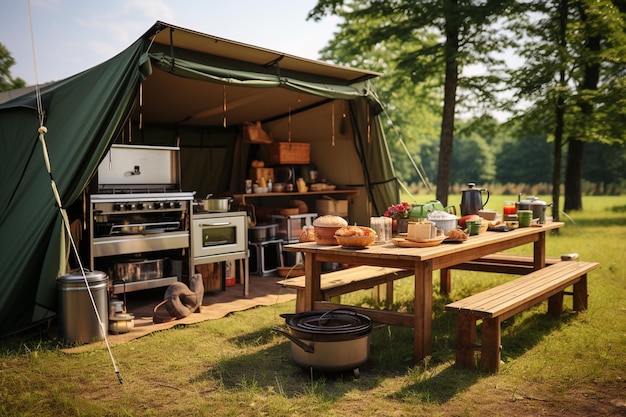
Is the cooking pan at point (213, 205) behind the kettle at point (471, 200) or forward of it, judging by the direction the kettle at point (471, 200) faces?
forward

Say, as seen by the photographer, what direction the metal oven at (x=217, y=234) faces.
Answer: facing the viewer and to the right of the viewer

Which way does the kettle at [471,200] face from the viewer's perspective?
to the viewer's left

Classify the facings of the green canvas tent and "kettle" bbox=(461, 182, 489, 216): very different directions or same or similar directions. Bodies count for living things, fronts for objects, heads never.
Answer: very different directions

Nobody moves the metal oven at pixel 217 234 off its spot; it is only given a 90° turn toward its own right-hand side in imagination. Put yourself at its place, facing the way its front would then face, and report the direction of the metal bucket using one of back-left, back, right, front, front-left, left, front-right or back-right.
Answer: front

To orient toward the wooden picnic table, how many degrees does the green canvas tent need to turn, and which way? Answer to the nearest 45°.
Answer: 0° — it already faces it

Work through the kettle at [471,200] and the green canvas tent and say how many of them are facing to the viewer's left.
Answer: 1

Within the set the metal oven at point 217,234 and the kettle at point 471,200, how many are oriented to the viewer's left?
1

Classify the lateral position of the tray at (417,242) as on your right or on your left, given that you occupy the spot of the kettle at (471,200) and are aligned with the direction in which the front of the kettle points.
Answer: on your left

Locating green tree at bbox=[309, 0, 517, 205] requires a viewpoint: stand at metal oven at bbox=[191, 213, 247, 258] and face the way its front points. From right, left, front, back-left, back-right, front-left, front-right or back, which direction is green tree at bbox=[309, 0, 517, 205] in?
left
